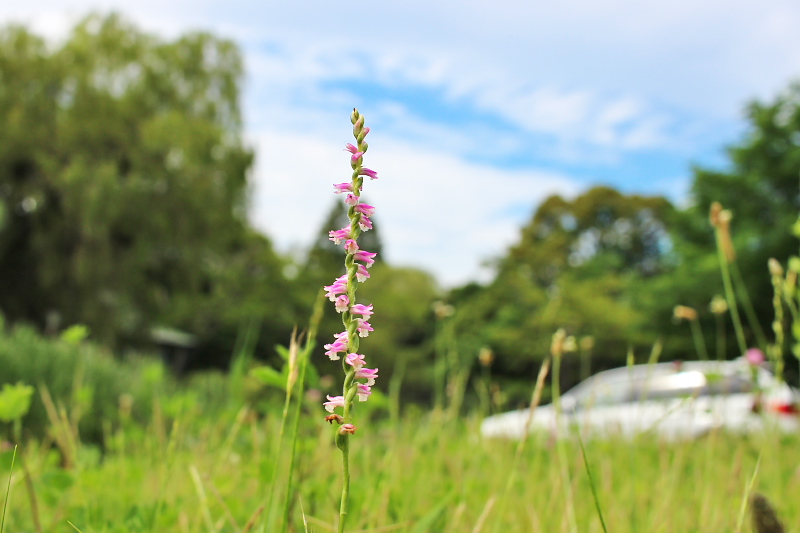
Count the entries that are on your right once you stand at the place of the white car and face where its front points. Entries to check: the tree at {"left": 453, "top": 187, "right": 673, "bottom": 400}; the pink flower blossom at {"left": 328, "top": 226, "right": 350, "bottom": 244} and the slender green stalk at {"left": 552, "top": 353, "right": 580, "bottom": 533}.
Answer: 1

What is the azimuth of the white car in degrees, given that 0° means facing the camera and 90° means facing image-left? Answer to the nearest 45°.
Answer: approximately 90°

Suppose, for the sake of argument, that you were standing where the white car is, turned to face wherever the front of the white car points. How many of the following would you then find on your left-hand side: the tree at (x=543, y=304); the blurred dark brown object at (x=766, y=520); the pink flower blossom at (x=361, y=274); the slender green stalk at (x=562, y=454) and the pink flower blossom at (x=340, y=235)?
4

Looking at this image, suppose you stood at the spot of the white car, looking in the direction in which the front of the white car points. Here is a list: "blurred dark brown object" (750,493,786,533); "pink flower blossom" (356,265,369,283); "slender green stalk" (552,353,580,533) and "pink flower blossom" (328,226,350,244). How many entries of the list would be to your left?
4

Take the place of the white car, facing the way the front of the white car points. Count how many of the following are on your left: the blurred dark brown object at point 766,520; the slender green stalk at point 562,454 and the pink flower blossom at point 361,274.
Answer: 3

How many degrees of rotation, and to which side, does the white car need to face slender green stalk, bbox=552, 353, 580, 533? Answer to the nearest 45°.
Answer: approximately 90° to its left

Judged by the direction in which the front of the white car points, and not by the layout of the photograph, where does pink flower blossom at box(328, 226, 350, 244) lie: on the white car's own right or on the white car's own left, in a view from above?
on the white car's own left

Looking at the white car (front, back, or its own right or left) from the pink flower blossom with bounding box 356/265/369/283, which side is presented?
left

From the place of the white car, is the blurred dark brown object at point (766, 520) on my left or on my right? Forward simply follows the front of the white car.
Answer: on my left

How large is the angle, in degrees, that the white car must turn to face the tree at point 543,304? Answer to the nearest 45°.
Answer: approximately 90° to its right
